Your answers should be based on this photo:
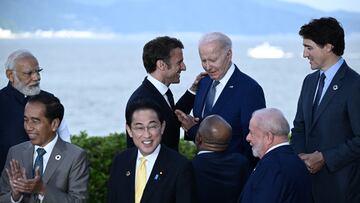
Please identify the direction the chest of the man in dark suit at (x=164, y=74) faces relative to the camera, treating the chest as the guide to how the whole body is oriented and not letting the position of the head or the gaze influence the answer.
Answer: to the viewer's right

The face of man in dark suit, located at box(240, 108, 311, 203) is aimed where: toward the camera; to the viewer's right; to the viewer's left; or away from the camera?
to the viewer's left

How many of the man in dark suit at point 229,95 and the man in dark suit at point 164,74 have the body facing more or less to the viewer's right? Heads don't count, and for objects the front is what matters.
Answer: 1

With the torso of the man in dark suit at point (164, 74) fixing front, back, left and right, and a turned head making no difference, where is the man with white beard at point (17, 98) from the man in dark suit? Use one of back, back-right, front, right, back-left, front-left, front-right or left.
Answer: back

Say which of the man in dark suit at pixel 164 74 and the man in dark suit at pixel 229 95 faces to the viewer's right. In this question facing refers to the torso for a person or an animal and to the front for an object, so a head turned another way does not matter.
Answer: the man in dark suit at pixel 164 74

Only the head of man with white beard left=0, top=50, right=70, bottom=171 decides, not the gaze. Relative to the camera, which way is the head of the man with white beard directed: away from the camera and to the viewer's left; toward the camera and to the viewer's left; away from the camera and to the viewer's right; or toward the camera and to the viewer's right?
toward the camera and to the viewer's right

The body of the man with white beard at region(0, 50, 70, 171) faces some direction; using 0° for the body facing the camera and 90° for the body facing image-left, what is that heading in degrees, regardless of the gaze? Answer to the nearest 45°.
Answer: approximately 315°

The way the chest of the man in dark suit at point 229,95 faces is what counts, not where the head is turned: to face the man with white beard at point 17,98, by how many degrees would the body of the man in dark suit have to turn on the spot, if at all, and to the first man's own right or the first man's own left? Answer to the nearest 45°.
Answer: approximately 45° to the first man's own right
